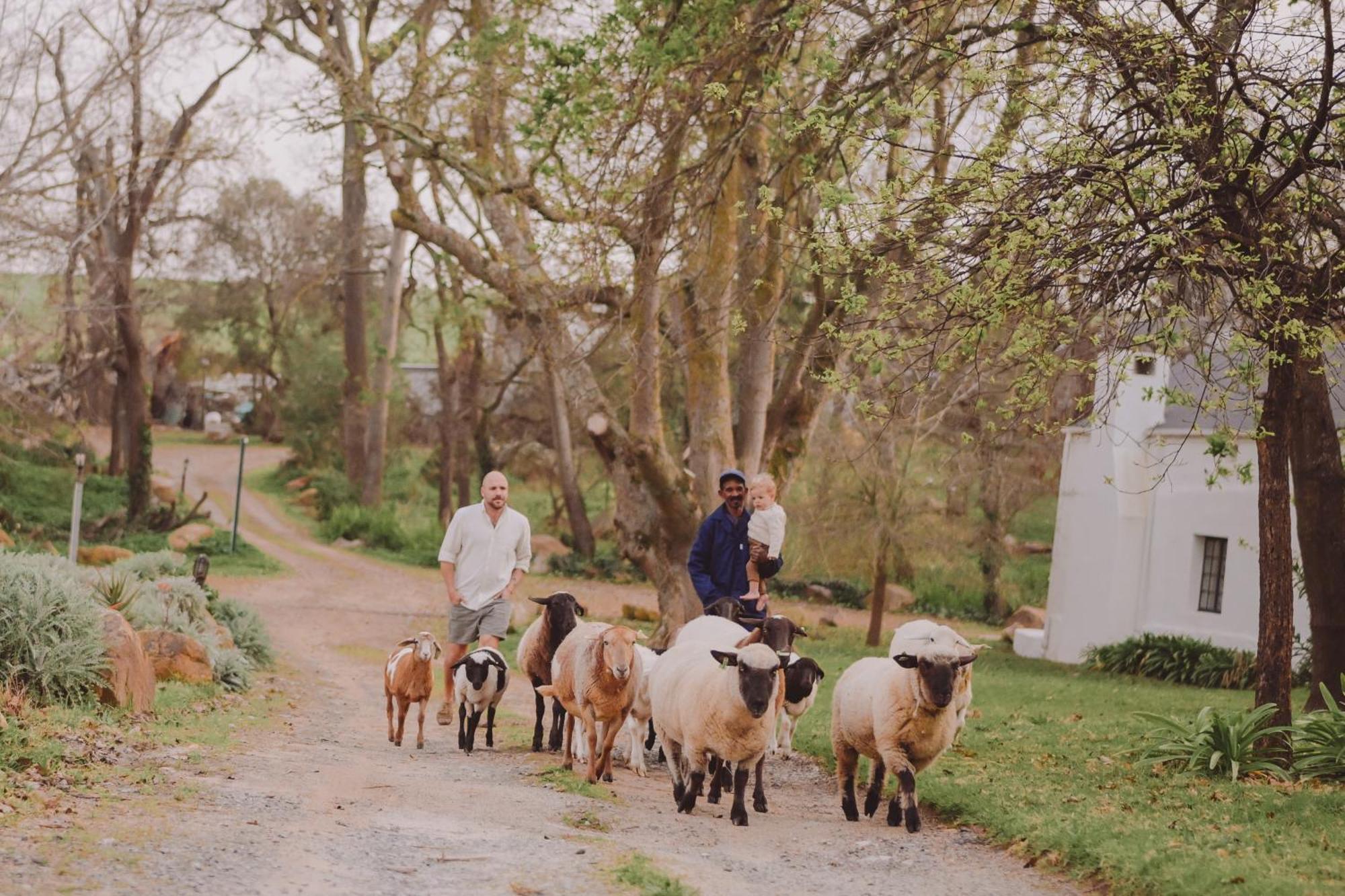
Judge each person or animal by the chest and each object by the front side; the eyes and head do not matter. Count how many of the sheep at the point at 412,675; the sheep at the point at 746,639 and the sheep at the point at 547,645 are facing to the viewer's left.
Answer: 0

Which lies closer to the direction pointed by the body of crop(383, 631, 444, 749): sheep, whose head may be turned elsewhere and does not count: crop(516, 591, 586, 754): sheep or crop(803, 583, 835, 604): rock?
the sheep

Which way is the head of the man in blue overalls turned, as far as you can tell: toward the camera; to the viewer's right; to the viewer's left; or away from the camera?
toward the camera

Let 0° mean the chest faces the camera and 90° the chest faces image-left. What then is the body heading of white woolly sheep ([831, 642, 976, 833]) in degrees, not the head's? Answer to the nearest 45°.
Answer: approximately 315°

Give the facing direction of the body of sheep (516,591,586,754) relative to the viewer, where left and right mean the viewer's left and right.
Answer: facing the viewer and to the right of the viewer

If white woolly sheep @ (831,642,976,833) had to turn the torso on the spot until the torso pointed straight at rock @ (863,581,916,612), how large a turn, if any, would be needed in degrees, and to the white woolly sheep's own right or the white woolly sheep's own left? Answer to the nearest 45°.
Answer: approximately 135° to the white woolly sheep's own left

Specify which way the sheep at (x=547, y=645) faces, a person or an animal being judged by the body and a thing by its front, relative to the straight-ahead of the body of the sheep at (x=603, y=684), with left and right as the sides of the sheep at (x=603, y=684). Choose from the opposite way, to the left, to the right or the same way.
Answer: the same way

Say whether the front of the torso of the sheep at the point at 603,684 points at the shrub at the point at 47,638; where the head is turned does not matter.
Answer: no

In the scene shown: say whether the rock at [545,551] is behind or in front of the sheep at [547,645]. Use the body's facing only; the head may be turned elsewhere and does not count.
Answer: behind

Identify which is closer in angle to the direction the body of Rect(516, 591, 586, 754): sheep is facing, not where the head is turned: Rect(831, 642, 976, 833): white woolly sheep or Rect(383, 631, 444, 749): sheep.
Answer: the white woolly sheep

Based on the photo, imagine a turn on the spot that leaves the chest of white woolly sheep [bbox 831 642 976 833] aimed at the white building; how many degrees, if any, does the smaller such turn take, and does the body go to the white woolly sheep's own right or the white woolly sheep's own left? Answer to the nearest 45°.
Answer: approximately 135° to the white woolly sheep's own left

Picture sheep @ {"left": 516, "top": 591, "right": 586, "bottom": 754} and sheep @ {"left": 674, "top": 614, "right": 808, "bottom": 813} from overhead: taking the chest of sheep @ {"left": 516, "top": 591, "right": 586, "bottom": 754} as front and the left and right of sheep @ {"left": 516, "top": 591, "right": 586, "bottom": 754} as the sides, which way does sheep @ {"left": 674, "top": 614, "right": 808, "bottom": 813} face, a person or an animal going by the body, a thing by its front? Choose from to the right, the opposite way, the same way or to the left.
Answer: the same way

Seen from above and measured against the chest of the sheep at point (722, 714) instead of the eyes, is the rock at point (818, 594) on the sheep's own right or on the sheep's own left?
on the sheep's own left

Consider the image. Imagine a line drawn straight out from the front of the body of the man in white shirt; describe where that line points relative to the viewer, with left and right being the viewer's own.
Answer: facing the viewer

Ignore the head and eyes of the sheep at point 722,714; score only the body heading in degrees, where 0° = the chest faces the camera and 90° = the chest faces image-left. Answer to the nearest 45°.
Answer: approximately 315°
